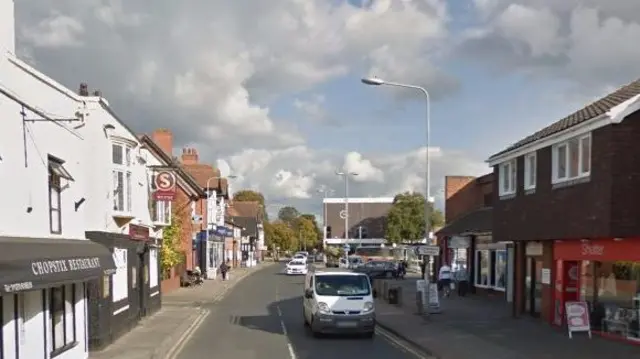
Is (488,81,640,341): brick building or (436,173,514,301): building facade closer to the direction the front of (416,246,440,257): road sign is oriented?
the brick building

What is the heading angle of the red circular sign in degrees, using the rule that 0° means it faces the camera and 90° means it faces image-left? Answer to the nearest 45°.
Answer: approximately 0°

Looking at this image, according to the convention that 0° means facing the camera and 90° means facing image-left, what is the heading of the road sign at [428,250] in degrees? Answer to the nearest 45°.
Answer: approximately 0°

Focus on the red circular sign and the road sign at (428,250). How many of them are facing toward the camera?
2
